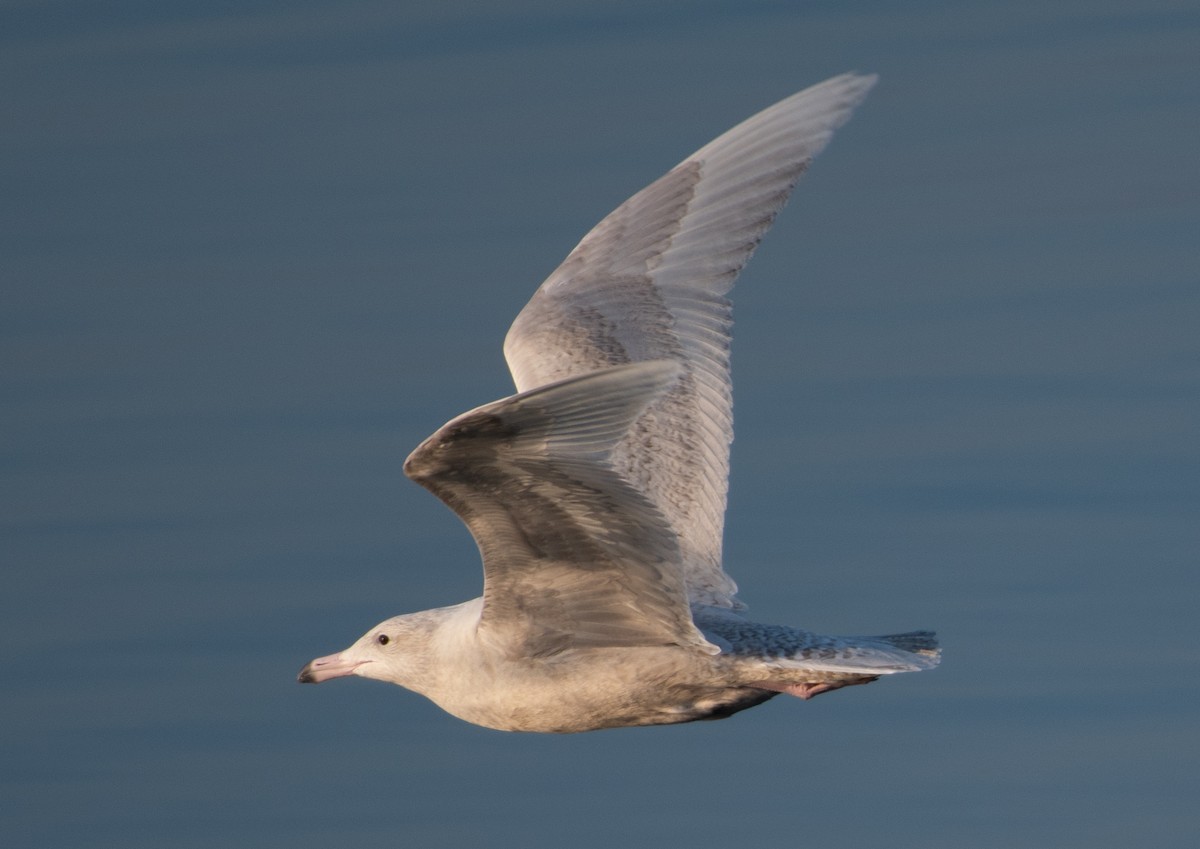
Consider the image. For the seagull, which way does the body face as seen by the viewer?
to the viewer's left
